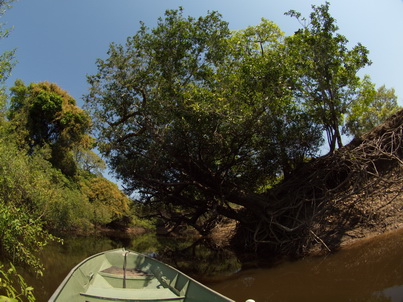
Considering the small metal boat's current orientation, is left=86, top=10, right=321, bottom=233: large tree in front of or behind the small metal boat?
in front

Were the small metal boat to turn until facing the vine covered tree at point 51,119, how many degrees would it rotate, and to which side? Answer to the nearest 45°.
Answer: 0° — it already faces it

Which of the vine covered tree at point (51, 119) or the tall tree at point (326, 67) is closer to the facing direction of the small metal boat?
the vine covered tree

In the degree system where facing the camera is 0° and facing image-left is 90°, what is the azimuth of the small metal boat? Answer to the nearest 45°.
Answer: approximately 180°
